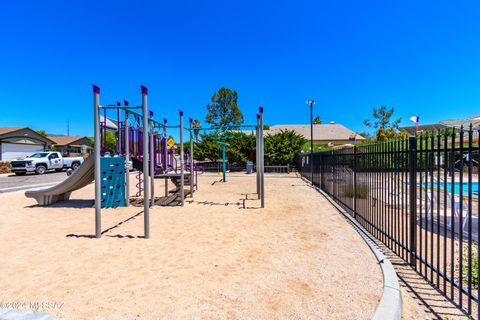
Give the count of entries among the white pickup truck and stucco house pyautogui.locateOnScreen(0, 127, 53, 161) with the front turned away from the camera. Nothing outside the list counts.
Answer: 0

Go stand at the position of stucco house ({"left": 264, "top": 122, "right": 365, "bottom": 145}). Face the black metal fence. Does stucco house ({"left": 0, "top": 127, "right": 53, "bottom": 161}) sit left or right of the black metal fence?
right

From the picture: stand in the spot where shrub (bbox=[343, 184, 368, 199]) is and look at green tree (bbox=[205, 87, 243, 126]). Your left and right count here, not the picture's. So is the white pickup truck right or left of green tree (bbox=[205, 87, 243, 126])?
left

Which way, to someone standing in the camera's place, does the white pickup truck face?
facing the viewer and to the left of the viewer

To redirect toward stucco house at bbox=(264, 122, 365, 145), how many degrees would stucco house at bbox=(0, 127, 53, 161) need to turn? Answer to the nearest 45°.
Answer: approximately 45° to its left

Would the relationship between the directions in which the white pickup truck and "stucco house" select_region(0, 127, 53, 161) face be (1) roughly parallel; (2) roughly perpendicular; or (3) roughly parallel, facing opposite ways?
roughly perpendicular
